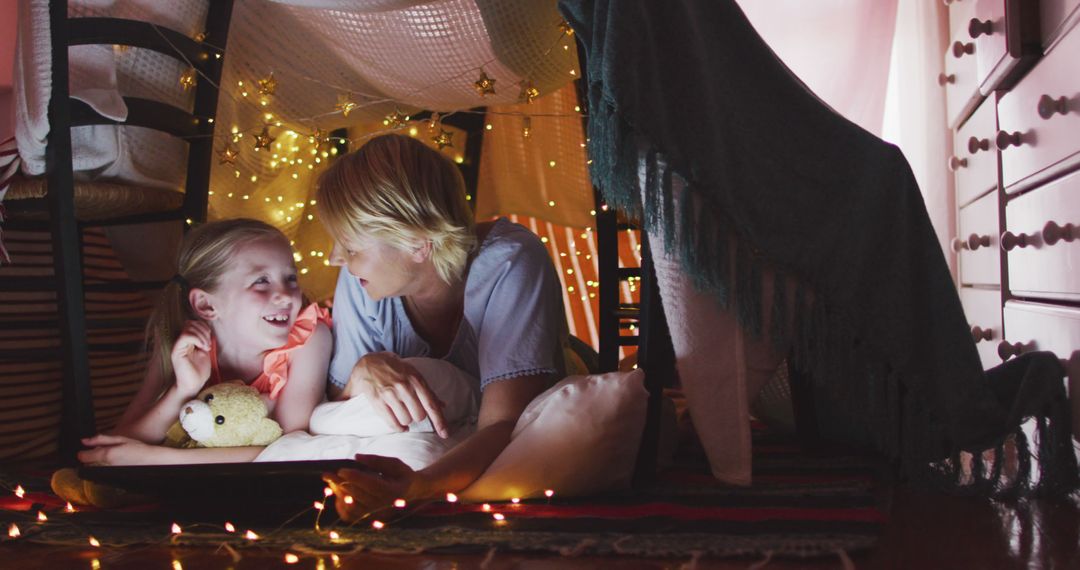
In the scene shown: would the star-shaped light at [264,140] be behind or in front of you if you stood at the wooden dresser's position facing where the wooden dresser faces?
in front

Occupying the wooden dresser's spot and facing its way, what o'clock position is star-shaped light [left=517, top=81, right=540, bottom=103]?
The star-shaped light is roughly at 12 o'clock from the wooden dresser.

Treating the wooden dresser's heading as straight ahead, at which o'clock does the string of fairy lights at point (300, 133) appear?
The string of fairy lights is roughly at 12 o'clock from the wooden dresser.

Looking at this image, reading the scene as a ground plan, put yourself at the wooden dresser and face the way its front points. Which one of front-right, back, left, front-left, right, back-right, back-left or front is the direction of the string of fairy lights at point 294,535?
front-left

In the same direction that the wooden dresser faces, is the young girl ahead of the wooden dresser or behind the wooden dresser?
ahead

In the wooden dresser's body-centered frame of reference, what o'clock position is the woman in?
The woman is roughly at 11 o'clock from the wooden dresser.

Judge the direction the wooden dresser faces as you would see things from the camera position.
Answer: facing to the left of the viewer
